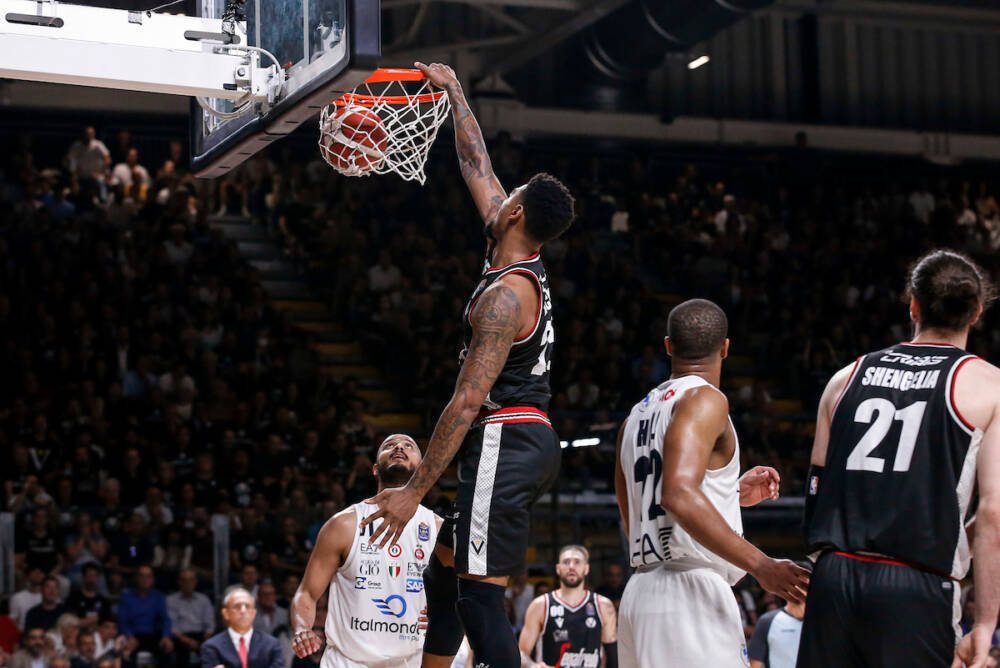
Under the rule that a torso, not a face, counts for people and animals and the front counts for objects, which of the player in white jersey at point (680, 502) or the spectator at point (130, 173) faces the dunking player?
the spectator

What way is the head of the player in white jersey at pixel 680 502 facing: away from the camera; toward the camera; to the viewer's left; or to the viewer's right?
away from the camera

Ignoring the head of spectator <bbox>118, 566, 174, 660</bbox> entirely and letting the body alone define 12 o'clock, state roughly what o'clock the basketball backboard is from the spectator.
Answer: The basketball backboard is roughly at 12 o'clock from the spectator.

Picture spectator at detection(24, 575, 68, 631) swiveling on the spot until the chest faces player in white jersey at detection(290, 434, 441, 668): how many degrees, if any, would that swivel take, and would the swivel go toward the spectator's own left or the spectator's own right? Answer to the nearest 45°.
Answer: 0° — they already face them

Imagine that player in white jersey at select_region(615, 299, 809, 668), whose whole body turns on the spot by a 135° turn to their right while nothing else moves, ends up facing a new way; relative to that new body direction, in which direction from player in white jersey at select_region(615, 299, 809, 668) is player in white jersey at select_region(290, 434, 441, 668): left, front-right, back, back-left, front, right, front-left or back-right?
back-right

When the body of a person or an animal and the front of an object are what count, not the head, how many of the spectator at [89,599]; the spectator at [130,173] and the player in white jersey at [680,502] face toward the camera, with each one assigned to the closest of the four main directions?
2

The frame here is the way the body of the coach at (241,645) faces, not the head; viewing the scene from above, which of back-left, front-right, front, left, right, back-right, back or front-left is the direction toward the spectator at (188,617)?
back
